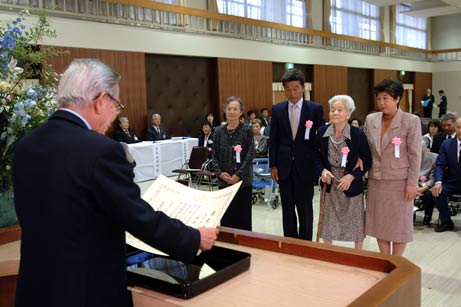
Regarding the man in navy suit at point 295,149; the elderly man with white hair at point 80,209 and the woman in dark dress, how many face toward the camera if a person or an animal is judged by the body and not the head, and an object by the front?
2

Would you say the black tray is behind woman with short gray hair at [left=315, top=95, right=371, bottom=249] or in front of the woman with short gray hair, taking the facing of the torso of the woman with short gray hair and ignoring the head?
in front

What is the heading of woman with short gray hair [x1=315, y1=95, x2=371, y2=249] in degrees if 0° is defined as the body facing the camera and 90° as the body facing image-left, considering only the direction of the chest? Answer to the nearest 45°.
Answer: approximately 45°

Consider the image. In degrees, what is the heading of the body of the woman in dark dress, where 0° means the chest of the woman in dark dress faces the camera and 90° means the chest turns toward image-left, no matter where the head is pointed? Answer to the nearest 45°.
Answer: approximately 0°

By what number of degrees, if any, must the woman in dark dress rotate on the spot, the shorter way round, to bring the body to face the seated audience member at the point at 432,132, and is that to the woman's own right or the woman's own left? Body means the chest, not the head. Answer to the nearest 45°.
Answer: approximately 135° to the woman's own left

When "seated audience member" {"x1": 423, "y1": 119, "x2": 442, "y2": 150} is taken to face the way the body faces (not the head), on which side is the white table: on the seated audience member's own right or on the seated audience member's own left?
on the seated audience member's own right

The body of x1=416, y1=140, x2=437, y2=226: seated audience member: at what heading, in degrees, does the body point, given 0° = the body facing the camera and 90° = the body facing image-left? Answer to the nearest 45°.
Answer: approximately 45°

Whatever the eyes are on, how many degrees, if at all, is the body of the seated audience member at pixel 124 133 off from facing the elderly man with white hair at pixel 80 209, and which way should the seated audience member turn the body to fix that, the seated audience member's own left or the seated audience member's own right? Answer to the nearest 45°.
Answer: approximately 45° to the seated audience member's own right

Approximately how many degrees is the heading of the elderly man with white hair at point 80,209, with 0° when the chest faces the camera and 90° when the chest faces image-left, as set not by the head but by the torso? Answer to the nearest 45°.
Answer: approximately 225°

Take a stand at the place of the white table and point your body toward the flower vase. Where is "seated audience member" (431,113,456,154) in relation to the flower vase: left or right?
left
